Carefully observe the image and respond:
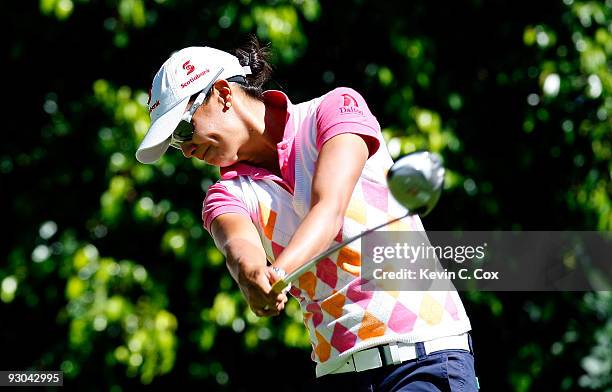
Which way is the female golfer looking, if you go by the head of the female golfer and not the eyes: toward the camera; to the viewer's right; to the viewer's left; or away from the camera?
to the viewer's left

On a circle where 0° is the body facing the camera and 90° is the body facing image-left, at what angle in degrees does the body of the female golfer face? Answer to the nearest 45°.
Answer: approximately 45°
